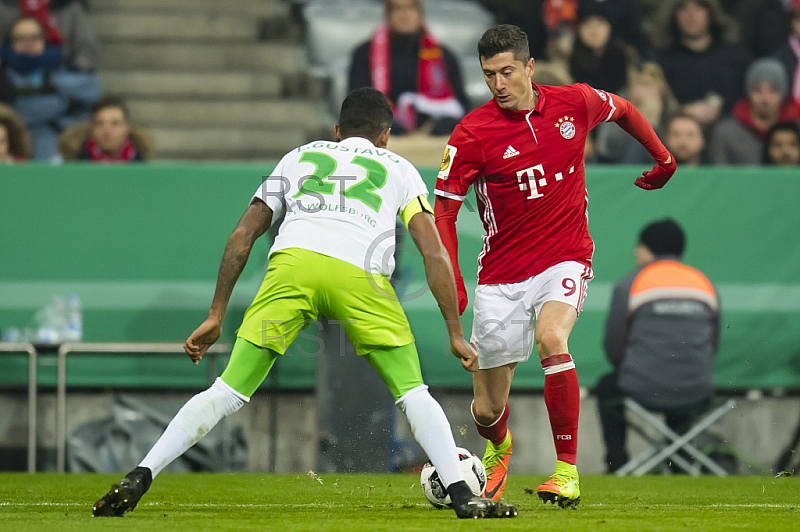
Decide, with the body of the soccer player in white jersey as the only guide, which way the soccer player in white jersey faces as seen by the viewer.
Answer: away from the camera

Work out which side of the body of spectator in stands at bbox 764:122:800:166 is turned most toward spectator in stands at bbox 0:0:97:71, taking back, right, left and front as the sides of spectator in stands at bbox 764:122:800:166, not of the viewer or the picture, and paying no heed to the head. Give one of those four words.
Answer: right

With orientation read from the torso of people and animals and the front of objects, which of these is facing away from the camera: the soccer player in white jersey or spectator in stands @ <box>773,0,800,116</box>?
the soccer player in white jersey

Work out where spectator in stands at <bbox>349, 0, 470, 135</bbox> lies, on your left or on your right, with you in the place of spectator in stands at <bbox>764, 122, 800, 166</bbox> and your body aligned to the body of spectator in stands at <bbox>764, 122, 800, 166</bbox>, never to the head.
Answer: on your right

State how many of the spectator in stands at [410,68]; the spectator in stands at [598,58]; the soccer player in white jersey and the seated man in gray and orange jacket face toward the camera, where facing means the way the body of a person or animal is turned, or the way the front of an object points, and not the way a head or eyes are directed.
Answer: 2

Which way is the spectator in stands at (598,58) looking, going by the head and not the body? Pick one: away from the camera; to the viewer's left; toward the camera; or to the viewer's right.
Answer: toward the camera

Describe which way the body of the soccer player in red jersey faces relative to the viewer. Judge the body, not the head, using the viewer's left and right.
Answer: facing the viewer

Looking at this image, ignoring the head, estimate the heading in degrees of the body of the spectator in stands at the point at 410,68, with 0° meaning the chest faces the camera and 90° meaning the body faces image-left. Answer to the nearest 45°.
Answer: approximately 0°

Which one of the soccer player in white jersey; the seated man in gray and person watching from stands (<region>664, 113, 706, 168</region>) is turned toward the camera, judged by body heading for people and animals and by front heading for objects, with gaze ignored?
the spectator in stands

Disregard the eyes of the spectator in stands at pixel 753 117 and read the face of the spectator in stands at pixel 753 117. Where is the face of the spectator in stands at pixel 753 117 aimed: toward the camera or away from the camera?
toward the camera

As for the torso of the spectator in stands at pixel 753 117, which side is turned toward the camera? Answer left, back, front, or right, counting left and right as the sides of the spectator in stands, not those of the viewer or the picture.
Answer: front

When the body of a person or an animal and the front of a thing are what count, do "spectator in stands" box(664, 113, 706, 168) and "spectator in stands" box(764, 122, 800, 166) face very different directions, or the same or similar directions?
same or similar directions

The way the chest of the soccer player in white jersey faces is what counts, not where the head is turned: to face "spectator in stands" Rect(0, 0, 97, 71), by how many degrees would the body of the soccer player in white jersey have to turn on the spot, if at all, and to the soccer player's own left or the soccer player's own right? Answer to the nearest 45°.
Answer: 0° — they already face them

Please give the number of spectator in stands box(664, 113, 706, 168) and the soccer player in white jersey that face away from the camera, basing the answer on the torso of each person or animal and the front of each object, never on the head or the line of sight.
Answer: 1

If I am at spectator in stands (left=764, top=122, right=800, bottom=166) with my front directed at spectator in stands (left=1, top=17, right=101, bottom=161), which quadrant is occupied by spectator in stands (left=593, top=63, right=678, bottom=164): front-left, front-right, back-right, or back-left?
front-right

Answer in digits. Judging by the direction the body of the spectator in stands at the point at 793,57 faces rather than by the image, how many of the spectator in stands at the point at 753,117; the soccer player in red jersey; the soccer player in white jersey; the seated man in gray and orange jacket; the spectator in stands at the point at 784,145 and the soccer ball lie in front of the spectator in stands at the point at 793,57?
6

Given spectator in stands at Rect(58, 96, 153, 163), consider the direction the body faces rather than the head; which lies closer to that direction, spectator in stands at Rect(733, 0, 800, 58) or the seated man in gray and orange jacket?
the seated man in gray and orange jacket

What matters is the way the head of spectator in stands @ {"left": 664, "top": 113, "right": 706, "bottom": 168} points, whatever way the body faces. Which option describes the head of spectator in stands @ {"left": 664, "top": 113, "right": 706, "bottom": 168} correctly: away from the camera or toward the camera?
toward the camera

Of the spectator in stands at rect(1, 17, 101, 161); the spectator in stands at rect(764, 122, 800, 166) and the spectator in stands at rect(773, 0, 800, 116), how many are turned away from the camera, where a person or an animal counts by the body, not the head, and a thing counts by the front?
0
